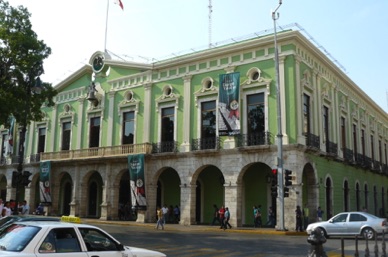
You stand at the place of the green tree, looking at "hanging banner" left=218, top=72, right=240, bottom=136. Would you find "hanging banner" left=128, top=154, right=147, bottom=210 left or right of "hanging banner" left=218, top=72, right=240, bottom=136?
left

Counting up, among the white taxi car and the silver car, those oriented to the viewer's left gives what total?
1

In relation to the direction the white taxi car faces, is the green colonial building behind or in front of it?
in front

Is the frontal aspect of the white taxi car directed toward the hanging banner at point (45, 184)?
no

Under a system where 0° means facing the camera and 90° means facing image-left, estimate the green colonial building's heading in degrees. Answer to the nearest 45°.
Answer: approximately 45°

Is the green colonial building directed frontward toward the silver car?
no

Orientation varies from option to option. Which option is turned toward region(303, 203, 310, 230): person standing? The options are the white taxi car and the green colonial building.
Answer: the white taxi car

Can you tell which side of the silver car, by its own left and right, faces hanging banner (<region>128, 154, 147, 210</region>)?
front

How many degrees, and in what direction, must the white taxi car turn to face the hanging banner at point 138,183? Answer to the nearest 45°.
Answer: approximately 45° to its left

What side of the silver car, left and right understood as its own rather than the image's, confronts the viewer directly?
left

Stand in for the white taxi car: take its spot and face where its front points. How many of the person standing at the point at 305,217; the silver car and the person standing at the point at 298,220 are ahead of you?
3

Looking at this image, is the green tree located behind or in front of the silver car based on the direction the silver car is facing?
in front
